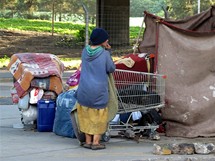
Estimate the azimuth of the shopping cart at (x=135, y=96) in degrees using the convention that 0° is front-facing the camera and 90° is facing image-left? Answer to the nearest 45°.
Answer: approximately 270°

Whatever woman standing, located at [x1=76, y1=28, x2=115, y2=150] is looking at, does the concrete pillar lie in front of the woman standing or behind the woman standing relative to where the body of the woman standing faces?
in front

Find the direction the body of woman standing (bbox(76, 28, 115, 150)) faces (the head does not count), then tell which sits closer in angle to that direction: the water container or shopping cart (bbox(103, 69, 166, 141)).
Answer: the shopping cart

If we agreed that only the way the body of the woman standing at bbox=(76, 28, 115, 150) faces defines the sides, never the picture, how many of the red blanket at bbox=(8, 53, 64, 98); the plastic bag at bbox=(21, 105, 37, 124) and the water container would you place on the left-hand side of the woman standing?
3

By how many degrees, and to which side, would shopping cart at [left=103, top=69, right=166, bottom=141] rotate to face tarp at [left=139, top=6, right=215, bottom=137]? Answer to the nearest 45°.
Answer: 0° — it already faces it

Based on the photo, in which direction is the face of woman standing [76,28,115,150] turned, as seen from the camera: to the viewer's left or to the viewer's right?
to the viewer's right

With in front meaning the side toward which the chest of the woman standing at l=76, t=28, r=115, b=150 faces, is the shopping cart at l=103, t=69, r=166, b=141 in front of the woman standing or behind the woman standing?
in front

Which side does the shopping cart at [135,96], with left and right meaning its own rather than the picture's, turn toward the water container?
back

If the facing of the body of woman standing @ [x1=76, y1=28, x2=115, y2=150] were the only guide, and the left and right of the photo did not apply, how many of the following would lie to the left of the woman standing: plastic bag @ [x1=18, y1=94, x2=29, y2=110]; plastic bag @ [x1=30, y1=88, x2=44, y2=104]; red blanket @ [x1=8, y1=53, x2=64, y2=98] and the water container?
4

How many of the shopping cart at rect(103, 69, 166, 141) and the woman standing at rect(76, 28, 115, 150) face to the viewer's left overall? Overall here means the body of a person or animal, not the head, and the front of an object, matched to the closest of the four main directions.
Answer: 0

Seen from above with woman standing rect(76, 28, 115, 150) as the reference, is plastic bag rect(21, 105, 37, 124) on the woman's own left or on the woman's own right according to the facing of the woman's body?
on the woman's own left

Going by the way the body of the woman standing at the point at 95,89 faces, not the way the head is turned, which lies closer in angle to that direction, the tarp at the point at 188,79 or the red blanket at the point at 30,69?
the tarp

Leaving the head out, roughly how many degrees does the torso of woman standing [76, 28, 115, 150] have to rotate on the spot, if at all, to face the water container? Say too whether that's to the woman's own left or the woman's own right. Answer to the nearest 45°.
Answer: approximately 90° to the woman's own left

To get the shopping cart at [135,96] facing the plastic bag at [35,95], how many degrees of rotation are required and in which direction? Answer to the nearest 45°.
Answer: approximately 180°

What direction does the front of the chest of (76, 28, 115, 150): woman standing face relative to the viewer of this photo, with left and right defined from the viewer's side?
facing away from the viewer and to the right of the viewer

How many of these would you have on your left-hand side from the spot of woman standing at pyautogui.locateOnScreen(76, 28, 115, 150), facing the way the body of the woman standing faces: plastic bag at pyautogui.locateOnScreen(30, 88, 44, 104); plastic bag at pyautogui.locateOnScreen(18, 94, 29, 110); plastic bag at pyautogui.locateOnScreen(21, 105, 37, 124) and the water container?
4

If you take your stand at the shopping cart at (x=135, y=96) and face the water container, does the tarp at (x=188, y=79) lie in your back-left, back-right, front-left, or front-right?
back-right
